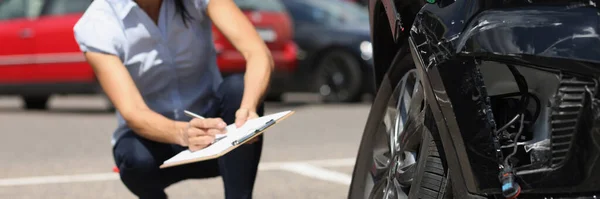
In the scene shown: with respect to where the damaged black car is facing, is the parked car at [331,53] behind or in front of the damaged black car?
behind

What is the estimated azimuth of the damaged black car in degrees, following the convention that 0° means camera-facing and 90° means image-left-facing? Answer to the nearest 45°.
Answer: approximately 315°

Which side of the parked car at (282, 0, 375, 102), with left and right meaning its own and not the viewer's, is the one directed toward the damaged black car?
right

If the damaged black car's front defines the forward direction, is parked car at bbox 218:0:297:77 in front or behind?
behind

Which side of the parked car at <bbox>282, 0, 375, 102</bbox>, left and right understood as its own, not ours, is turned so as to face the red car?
back

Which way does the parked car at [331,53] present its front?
to the viewer's right

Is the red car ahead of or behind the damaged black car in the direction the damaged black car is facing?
behind
